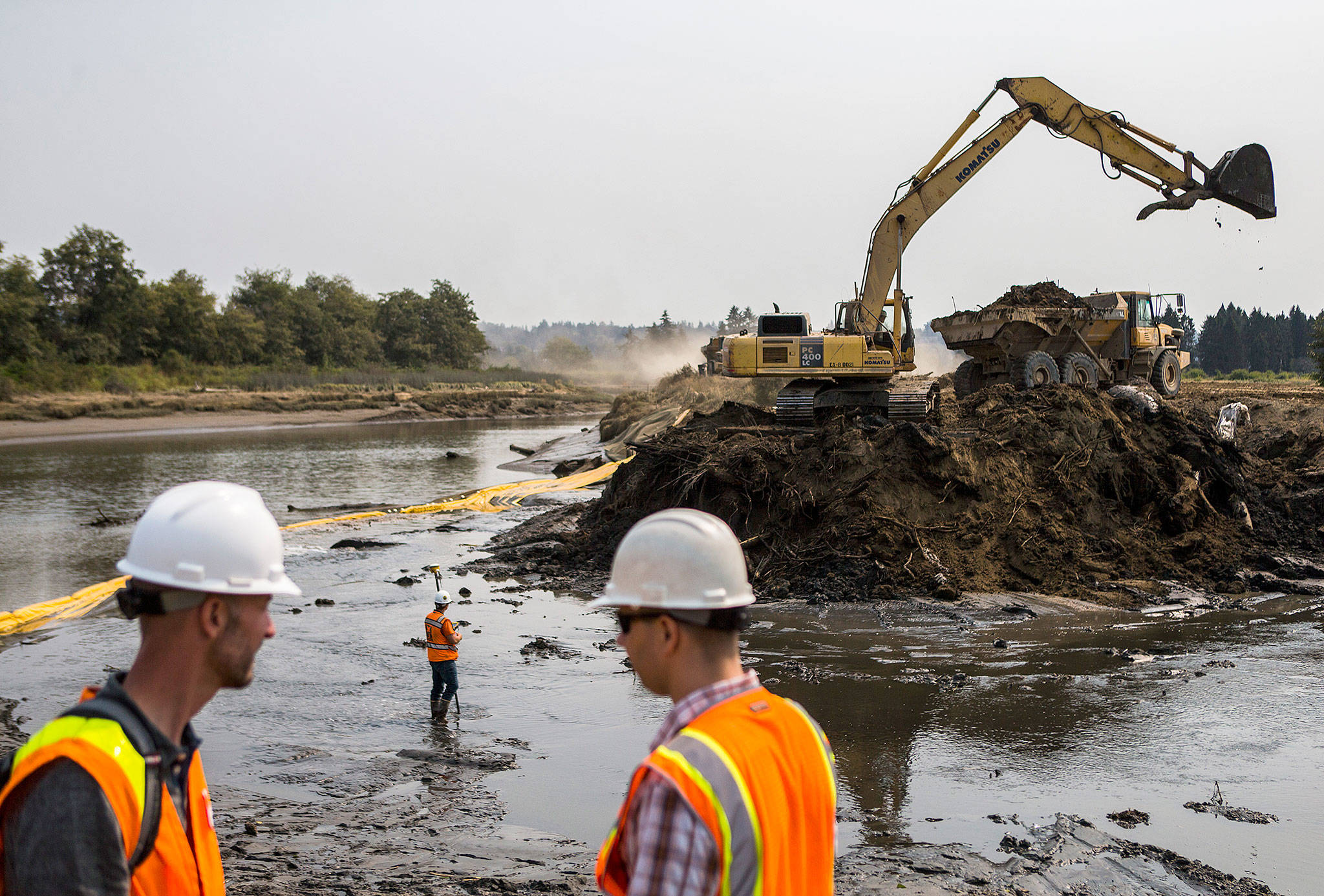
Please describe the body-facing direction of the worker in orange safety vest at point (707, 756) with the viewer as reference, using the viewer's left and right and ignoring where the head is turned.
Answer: facing away from the viewer and to the left of the viewer

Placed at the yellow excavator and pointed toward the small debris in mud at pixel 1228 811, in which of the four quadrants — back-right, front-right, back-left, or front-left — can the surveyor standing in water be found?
front-right

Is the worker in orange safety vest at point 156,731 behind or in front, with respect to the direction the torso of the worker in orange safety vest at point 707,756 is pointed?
in front

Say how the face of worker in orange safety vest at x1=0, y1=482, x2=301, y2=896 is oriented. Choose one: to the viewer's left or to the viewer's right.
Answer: to the viewer's right

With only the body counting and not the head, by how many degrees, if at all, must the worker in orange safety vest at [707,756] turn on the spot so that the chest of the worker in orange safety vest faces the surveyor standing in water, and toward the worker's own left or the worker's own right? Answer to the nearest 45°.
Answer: approximately 45° to the worker's own right

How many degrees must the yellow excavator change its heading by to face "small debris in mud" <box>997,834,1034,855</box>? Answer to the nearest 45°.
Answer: approximately 90° to its right

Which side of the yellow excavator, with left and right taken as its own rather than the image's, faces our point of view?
right

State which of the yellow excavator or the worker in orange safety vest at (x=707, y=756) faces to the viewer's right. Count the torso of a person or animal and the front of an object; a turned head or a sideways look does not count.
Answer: the yellow excavator

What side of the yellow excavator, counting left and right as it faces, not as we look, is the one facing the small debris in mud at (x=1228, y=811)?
right

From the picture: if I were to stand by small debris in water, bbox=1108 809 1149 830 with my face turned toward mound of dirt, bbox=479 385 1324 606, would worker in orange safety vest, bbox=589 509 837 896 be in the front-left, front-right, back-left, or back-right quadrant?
back-left
